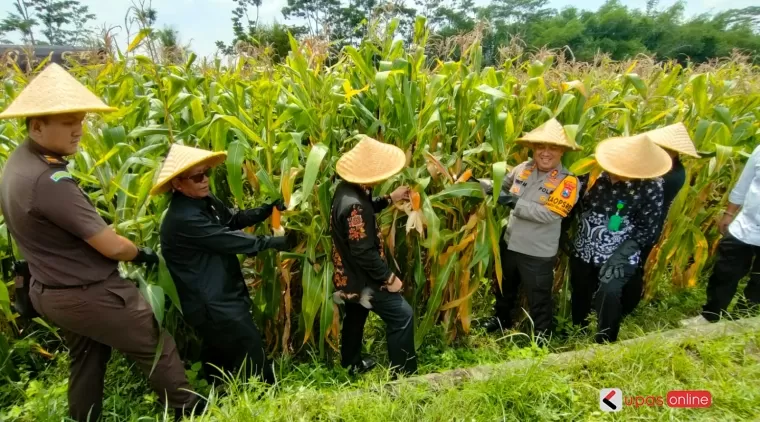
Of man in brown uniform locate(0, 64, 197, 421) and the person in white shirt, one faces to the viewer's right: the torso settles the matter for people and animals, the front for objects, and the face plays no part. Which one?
the man in brown uniform

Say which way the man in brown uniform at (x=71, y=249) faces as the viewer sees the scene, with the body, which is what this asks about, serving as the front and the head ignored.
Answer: to the viewer's right

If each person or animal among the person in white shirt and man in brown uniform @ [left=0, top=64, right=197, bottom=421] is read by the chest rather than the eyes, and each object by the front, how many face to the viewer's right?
1

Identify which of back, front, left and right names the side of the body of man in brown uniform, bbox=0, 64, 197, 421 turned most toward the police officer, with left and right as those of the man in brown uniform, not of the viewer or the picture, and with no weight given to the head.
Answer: front

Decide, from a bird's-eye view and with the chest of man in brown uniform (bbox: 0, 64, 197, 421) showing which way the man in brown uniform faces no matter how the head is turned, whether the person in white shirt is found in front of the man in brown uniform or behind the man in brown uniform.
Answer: in front

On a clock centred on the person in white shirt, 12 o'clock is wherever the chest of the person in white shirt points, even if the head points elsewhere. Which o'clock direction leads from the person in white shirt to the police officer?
The police officer is roughly at 12 o'clock from the person in white shirt.

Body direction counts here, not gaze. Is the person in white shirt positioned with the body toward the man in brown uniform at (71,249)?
yes

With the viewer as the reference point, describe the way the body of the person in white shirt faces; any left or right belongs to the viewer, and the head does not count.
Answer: facing the viewer and to the left of the viewer

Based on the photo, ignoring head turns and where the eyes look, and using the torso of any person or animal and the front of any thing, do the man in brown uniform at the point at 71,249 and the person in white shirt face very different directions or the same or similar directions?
very different directions
